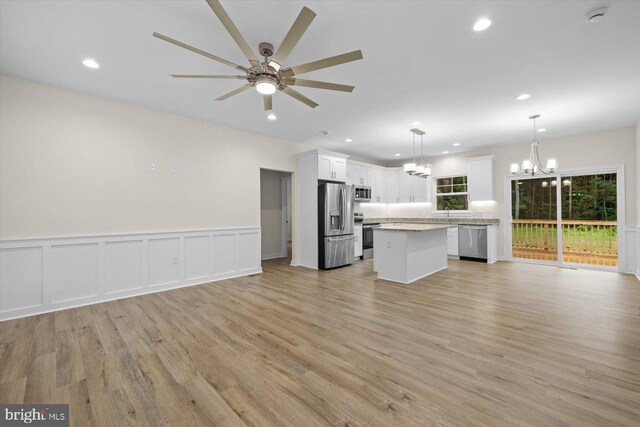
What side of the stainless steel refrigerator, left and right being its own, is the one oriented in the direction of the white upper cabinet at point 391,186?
left

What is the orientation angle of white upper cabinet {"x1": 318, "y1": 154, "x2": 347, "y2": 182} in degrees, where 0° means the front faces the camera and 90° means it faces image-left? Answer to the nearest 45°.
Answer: approximately 315°

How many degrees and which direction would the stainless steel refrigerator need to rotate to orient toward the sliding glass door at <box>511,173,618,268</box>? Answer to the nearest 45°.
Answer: approximately 45° to its left

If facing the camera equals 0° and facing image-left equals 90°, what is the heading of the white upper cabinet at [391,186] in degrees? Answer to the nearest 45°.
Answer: approximately 0°

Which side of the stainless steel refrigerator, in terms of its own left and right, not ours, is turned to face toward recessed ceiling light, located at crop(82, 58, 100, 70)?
right

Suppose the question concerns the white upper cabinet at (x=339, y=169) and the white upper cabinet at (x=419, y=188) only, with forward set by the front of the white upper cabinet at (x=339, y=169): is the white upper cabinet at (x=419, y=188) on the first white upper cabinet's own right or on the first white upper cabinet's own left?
on the first white upper cabinet's own left

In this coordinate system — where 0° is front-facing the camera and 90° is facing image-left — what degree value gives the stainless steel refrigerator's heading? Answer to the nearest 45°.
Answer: approximately 315°

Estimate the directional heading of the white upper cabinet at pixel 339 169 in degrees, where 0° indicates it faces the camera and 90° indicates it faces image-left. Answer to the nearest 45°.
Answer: approximately 315°

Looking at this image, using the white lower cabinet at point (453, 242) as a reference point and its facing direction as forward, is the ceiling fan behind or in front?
in front

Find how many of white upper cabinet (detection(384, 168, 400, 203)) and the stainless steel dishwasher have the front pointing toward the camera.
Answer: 2

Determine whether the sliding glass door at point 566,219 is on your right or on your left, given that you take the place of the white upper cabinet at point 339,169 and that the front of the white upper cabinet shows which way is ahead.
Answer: on your left

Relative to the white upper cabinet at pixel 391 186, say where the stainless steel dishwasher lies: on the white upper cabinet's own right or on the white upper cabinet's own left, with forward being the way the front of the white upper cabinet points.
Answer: on the white upper cabinet's own left
